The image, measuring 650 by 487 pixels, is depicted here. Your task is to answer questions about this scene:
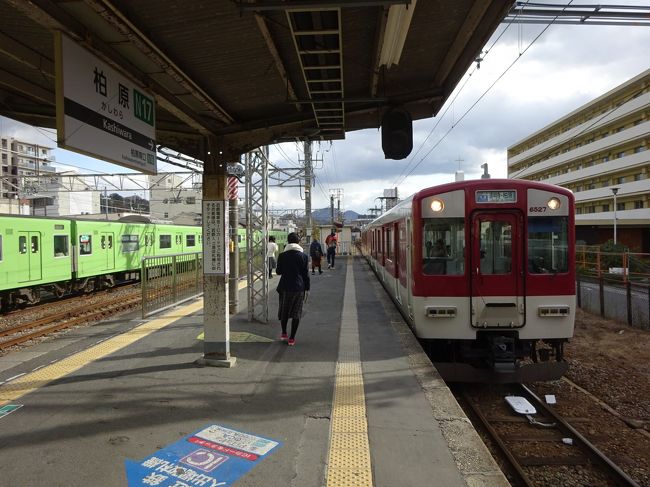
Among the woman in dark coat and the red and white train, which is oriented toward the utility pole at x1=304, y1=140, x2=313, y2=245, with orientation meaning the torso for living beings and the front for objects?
the woman in dark coat

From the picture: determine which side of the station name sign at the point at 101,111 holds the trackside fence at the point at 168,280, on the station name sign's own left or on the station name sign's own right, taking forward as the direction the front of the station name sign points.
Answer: on the station name sign's own left

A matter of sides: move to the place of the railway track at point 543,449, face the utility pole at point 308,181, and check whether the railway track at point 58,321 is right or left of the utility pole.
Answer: left

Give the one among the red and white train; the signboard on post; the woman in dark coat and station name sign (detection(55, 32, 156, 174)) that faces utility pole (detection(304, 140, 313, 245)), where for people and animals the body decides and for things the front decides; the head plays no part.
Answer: the woman in dark coat

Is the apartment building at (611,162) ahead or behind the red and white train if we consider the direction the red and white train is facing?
behind

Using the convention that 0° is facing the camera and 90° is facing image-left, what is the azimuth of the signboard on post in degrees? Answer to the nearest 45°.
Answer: approximately 0°

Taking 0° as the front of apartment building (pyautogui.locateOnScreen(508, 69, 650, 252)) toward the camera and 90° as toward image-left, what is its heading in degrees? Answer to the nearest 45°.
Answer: approximately 45°

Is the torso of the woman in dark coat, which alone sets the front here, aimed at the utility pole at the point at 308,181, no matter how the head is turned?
yes

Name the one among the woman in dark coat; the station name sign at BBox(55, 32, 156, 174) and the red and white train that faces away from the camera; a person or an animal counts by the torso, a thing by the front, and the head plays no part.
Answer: the woman in dark coat

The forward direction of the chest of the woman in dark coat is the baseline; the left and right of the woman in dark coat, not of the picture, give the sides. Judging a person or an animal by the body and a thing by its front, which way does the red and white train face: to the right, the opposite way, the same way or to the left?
the opposite way

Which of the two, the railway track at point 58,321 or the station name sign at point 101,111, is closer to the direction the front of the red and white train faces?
the station name sign

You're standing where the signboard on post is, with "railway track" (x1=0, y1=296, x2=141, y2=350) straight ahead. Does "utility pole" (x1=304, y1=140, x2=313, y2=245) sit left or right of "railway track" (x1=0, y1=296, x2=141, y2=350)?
right
